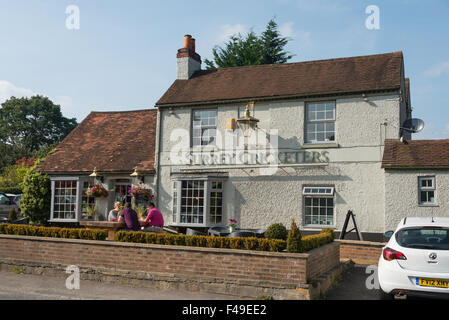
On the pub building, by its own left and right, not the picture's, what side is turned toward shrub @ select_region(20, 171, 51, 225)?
right

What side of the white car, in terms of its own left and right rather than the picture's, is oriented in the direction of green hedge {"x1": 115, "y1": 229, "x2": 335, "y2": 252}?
left

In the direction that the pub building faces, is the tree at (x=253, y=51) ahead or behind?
behind

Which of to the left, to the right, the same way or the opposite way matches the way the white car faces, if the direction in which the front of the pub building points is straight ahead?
the opposite way

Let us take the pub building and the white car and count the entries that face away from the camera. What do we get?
1

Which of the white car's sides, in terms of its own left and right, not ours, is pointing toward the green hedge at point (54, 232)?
left

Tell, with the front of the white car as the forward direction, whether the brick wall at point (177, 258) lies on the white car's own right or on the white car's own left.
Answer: on the white car's own left

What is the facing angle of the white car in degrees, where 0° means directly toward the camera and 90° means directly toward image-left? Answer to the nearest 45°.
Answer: approximately 180°

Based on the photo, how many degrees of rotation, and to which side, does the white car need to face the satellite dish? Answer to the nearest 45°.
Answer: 0° — it already faces it

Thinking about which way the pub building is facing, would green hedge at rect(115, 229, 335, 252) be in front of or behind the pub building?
in front

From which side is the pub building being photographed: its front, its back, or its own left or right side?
front

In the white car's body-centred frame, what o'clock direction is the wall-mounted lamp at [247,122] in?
The wall-mounted lamp is roughly at 11 o'clock from the white car.

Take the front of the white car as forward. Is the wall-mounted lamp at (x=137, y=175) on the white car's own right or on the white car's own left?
on the white car's own left

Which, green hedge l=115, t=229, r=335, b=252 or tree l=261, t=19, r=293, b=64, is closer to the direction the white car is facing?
the tree

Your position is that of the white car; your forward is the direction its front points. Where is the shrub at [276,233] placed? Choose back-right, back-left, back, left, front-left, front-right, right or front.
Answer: front-left
